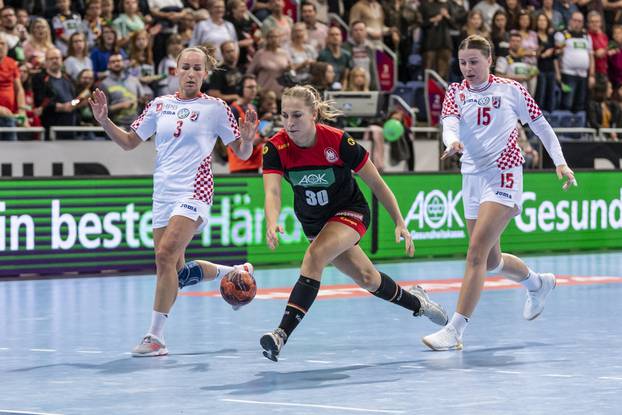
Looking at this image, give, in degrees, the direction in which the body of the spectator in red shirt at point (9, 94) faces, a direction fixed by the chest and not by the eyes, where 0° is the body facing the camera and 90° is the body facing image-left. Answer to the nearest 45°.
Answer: approximately 0°

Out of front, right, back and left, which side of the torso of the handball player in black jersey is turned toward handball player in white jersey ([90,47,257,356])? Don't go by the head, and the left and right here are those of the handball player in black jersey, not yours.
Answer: right

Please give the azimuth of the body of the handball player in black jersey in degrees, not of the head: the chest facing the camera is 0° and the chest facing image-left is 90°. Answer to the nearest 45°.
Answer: approximately 45°

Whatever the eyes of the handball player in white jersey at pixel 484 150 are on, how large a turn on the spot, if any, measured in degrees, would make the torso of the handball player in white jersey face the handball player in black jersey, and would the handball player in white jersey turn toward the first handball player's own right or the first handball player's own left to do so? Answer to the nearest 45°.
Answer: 0° — they already face them

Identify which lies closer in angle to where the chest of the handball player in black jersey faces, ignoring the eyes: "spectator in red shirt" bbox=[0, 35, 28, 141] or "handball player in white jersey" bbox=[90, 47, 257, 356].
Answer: the handball player in white jersey

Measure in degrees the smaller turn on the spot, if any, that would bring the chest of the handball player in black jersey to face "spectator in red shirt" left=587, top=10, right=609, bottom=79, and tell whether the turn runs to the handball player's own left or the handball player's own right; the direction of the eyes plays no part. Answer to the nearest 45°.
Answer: approximately 135° to the handball player's own right
